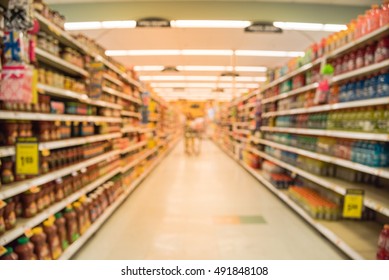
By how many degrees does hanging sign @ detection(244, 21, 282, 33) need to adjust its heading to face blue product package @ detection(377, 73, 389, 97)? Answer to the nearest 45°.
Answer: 0° — it already faces it

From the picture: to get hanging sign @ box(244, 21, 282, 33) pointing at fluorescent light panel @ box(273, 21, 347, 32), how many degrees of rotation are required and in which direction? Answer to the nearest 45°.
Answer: approximately 135° to its left

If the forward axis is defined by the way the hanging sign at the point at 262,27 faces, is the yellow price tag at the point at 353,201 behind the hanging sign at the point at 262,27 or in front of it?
in front

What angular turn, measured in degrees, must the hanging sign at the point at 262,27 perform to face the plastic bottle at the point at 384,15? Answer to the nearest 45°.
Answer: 0° — it already faces it
